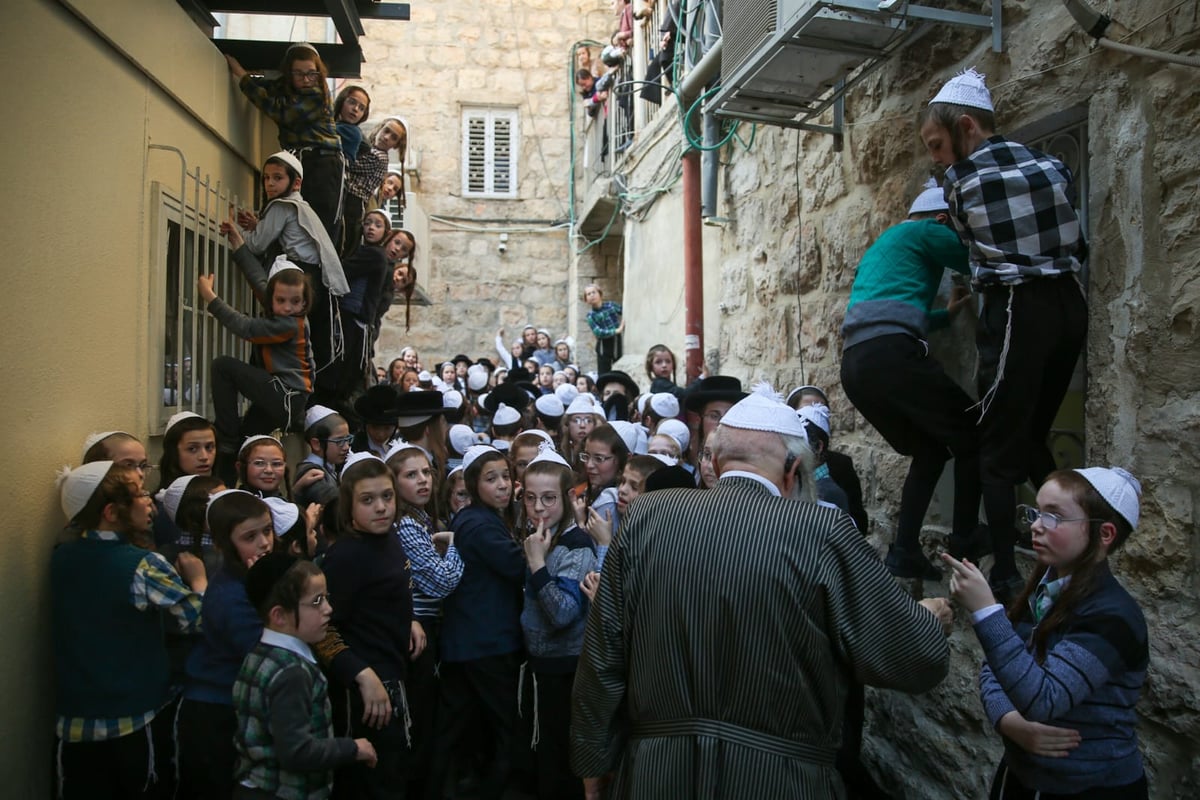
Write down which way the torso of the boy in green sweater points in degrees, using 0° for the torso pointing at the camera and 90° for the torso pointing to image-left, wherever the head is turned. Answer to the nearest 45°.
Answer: approximately 225°

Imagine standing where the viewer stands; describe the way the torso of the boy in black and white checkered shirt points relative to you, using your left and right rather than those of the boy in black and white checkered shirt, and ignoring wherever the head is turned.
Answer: facing away from the viewer and to the left of the viewer

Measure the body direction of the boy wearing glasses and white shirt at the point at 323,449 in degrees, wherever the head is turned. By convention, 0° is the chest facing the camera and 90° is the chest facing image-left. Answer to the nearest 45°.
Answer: approximately 315°

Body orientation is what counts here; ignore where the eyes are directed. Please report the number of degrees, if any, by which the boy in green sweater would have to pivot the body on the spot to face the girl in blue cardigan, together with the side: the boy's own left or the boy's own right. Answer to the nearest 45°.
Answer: approximately 135° to the boy's own right

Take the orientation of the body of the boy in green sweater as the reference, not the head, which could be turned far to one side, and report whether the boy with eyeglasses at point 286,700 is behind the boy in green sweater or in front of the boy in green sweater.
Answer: behind

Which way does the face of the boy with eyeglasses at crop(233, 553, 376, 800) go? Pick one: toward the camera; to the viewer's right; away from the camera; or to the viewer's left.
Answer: to the viewer's right

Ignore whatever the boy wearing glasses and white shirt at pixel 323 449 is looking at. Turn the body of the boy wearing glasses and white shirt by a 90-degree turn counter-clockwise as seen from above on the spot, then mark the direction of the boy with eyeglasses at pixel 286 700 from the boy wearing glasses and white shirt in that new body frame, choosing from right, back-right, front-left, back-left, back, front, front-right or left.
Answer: back-right

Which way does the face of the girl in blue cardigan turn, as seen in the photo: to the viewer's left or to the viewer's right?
to the viewer's left

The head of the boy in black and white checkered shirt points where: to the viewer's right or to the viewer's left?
to the viewer's left
